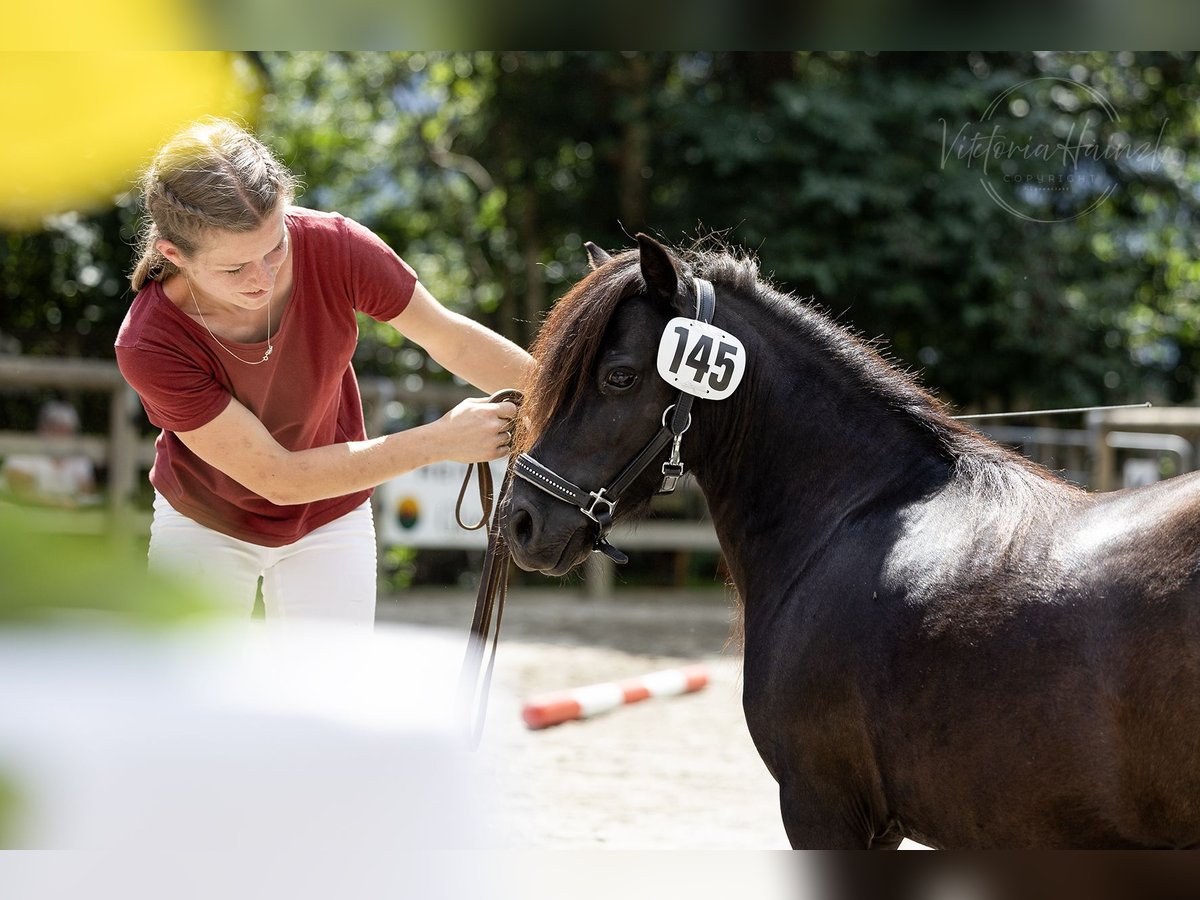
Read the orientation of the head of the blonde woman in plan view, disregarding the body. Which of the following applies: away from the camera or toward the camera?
toward the camera

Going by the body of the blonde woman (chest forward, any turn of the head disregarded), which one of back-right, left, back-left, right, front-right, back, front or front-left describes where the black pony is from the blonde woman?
front

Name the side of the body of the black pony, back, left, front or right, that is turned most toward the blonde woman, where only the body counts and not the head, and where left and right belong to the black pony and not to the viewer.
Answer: front

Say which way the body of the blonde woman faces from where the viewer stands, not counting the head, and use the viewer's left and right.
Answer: facing the viewer and to the right of the viewer

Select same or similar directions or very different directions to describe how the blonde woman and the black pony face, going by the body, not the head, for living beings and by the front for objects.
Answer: very different directions

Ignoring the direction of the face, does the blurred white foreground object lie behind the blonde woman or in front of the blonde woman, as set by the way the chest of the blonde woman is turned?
in front

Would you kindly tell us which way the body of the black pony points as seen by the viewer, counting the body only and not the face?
to the viewer's left

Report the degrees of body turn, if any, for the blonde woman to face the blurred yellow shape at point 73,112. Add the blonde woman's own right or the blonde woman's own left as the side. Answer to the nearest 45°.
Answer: approximately 45° to the blonde woman's own right

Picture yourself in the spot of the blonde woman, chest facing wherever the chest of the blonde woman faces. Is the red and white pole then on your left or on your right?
on your left

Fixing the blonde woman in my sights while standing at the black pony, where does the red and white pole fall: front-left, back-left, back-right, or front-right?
front-right

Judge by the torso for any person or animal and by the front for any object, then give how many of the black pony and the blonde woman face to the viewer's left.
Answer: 1

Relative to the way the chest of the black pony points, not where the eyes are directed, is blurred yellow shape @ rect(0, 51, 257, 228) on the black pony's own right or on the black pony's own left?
on the black pony's own left

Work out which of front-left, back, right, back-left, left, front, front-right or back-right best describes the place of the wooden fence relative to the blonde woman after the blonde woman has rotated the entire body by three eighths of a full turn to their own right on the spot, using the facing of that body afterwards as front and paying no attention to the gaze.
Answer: right
